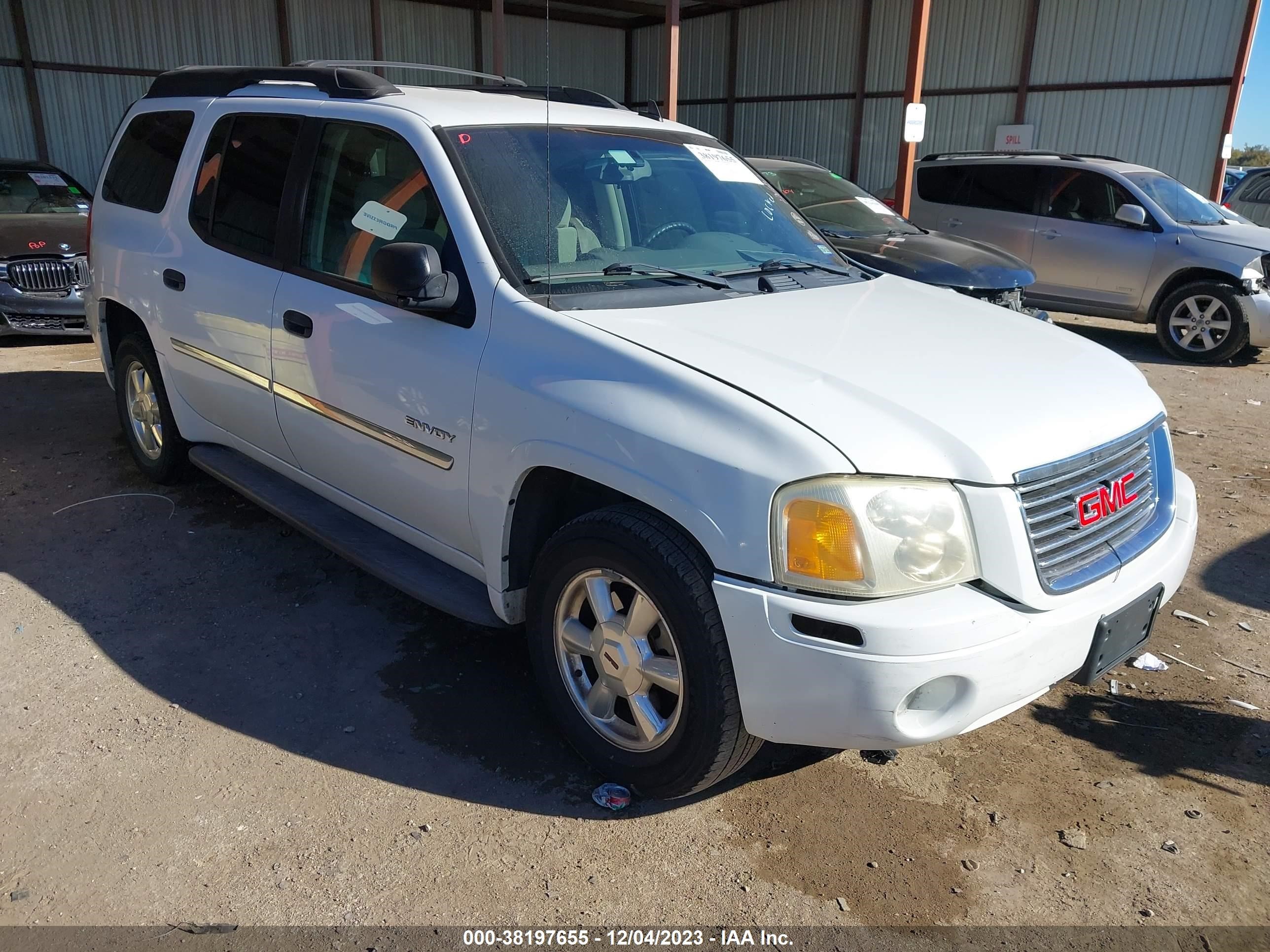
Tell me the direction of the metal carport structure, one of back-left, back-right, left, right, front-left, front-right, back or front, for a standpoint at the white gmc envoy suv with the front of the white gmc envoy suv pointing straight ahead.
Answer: back-left

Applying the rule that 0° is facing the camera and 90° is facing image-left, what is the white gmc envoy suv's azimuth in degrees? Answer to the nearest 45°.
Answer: approximately 315°

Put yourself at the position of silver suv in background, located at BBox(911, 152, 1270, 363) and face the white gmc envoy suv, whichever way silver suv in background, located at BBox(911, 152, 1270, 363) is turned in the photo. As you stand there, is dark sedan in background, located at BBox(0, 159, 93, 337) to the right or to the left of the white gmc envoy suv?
right

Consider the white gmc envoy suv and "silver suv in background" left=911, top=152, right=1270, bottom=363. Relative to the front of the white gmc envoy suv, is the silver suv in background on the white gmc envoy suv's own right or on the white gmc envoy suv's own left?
on the white gmc envoy suv's own left

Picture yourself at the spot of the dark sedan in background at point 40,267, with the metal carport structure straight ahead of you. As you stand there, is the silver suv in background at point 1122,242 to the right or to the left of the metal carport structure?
right

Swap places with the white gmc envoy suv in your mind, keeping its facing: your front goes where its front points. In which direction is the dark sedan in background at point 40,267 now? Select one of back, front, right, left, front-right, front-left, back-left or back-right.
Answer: back

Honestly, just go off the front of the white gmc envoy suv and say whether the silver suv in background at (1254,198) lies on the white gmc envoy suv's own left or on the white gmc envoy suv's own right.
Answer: on the white gmc envoy suv's own left

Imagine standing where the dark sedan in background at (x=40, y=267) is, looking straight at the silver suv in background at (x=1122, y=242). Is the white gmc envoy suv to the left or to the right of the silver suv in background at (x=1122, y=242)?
right
